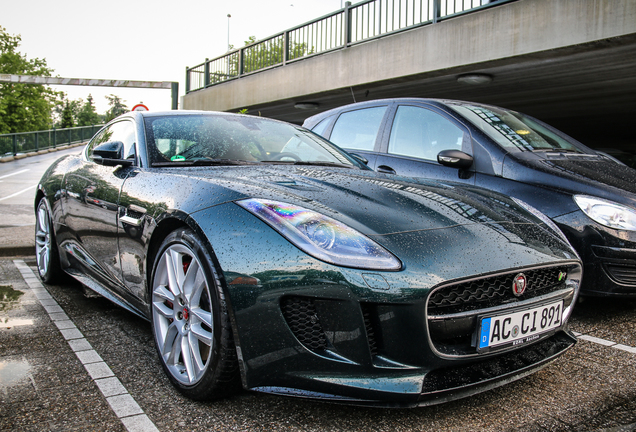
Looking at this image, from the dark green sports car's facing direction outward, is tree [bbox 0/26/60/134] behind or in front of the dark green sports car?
behind

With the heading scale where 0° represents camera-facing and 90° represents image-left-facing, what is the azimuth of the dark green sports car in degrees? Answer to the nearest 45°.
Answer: approximately 315°

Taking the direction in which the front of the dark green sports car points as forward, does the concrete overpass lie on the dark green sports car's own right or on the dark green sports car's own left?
on the dark green sports car's own left

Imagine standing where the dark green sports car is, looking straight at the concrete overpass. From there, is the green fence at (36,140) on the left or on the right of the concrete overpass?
left
